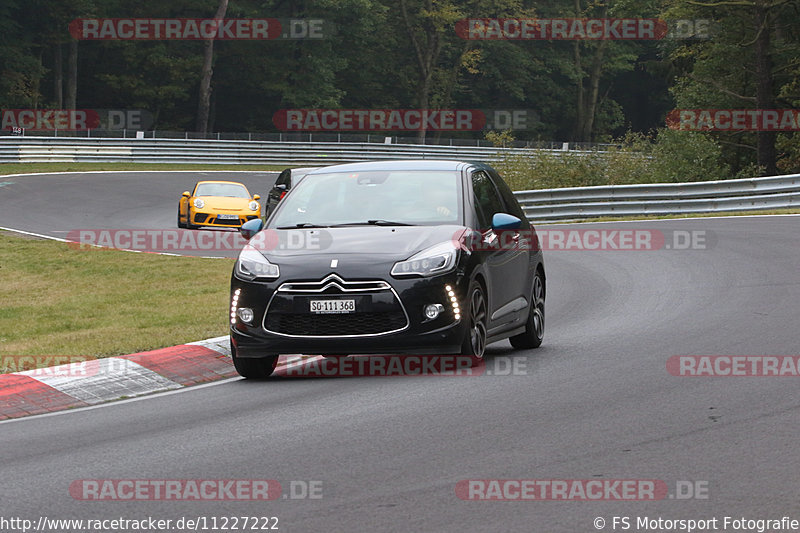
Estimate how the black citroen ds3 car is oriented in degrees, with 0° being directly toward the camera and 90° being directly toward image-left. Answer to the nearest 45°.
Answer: approximately 45°

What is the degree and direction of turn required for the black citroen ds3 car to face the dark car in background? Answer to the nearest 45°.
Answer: approximately 135° to its right

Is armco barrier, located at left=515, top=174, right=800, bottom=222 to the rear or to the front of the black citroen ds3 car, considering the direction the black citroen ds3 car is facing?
to the rear

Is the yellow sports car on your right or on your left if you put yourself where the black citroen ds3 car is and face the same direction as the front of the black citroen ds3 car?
on your right
